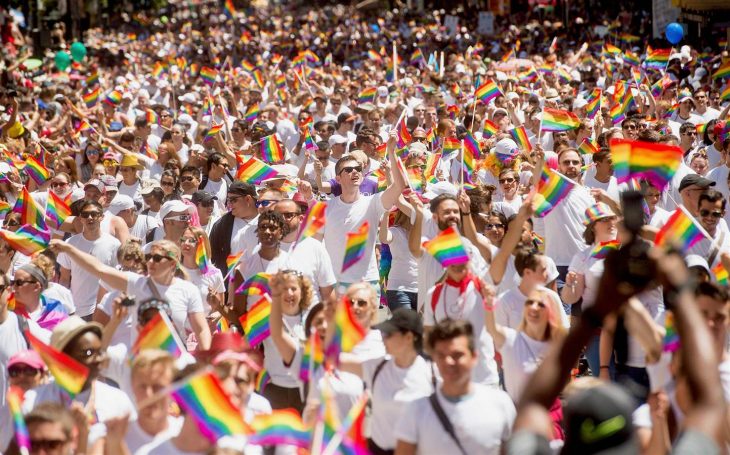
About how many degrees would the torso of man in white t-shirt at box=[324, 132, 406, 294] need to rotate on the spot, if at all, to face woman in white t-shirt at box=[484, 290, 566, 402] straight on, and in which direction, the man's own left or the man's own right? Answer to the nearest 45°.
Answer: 0° — they already face them

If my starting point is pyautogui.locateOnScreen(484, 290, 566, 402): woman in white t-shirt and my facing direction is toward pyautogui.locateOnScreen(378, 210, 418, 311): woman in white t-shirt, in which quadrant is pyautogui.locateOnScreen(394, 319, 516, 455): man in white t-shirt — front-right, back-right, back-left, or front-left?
back-left

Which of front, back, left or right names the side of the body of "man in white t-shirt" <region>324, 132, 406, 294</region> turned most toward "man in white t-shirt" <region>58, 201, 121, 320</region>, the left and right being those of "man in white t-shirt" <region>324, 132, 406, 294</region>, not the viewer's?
right

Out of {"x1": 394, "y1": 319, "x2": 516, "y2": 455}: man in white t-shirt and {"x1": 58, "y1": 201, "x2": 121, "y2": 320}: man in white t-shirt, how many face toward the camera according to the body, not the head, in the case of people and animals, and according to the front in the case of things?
2

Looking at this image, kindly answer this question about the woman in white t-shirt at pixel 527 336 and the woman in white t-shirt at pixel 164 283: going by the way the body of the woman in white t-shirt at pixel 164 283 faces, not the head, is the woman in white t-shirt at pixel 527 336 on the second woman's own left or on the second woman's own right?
on the second woman's own left

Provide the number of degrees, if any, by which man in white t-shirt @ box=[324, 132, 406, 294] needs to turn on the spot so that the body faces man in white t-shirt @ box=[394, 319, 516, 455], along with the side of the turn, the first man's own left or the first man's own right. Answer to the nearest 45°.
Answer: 0° — they already face them

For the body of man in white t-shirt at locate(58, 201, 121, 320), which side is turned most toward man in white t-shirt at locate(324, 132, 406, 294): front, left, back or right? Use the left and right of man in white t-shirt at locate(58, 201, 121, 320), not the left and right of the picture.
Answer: left

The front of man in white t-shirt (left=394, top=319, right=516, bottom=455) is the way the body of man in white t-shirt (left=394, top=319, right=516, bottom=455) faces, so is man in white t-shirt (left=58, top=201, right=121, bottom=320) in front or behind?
behind
